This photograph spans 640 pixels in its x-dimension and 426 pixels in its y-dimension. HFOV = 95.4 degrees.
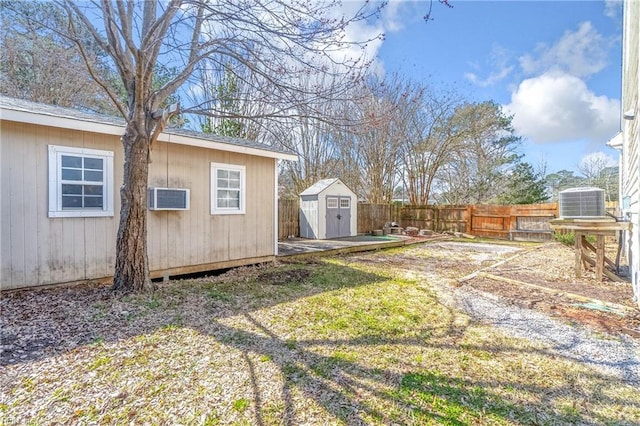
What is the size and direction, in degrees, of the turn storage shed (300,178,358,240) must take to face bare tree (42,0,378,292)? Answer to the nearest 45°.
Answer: approximately 45° to its right

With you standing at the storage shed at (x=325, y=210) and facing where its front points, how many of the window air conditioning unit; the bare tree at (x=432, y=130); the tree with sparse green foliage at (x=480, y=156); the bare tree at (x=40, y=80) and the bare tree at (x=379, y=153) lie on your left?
3

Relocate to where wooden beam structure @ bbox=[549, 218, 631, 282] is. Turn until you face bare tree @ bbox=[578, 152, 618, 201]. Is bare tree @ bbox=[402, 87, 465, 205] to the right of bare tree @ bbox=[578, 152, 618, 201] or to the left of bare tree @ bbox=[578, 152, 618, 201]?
left

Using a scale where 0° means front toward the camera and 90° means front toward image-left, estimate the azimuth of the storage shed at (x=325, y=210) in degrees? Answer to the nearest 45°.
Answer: approximately 315°

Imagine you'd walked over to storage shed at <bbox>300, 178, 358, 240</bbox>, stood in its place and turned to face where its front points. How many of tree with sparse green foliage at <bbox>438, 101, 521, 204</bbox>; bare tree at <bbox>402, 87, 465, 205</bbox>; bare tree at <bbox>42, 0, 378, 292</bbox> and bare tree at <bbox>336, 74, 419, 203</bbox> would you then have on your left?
3
